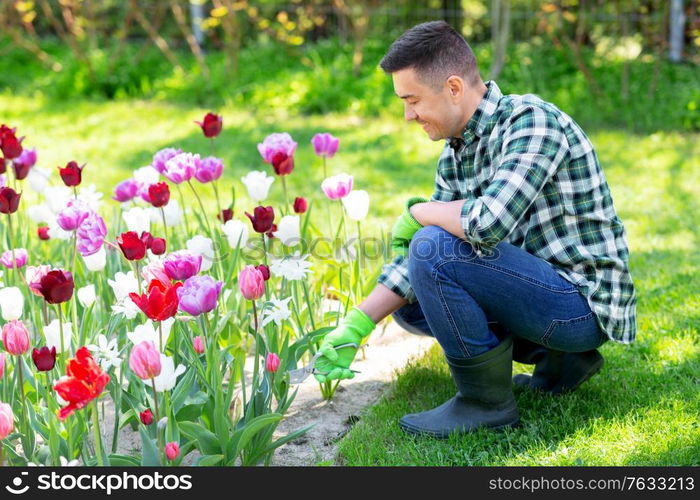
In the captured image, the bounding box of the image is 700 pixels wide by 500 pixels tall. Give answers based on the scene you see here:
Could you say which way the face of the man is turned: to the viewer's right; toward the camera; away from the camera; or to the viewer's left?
to the viewer's left

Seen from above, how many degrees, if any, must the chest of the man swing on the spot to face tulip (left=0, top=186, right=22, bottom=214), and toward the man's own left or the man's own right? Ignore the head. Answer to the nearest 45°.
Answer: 0° — they already face it

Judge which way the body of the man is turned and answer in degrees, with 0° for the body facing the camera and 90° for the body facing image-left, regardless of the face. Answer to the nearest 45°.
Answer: approximately 90°

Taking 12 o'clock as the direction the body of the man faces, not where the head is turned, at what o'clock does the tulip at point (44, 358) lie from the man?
The tulip is roughly at 11 o'clock from the man.

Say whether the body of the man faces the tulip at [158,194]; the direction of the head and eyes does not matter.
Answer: yes

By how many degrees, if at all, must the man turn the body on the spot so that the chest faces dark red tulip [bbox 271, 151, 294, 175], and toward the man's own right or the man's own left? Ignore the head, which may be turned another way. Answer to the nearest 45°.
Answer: approximately 45° to the man's own right

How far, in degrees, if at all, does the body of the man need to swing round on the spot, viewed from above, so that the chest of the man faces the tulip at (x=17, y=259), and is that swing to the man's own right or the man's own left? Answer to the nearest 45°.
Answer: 0° — they already face it

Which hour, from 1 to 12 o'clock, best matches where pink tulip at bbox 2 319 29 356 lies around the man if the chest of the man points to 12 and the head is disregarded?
The pink tulip is roughly at 11 o'clock from the man.
